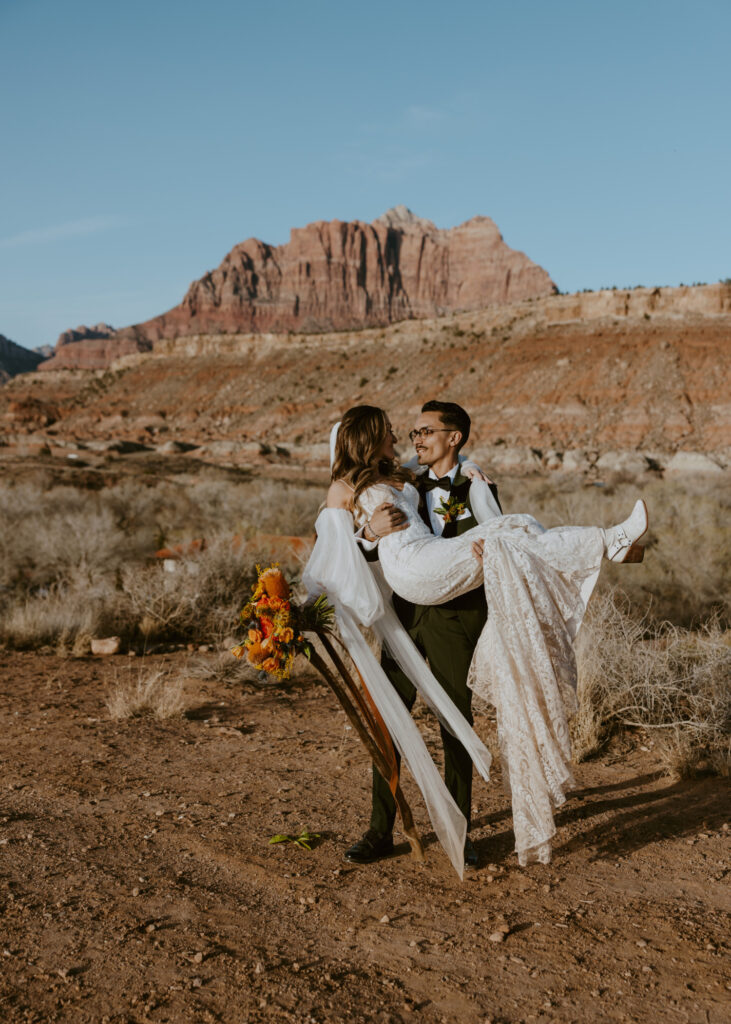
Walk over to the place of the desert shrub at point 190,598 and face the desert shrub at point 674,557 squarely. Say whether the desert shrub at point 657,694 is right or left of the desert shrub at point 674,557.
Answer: right

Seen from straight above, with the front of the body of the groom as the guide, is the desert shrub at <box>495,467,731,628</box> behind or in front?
behind

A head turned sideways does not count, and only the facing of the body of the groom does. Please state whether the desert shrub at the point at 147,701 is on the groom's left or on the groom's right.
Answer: on the groom's right
